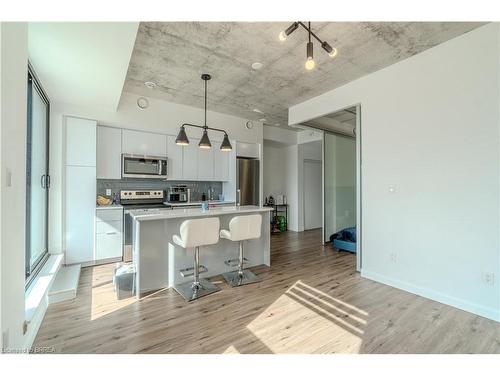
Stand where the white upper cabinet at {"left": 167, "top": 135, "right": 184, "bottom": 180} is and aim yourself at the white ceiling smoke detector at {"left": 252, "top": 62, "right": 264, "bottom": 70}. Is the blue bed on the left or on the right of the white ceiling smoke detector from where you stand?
left

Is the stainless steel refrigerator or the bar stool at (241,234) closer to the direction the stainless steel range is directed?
the bar stool

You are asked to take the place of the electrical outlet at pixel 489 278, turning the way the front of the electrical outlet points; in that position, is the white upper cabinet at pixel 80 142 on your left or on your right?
on your right

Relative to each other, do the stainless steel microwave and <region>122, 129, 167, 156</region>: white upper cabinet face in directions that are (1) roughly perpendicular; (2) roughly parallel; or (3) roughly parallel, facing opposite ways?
roughly parallel

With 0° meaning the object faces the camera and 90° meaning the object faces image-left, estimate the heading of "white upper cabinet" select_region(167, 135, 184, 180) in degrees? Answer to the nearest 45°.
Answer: approximately 0°

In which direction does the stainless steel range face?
toward the camera

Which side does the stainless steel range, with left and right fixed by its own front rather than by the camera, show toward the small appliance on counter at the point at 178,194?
left

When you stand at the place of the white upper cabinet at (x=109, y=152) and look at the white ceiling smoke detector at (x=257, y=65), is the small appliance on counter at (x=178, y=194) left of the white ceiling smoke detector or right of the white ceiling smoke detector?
left

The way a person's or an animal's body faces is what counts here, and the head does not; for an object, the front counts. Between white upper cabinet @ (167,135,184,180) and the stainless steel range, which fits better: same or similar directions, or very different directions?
same or similar directions

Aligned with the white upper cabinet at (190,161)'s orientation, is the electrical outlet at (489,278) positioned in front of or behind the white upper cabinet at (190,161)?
in front

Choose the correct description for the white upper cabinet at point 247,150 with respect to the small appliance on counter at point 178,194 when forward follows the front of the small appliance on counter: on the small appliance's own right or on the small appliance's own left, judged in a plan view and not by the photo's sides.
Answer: on the small appliance's own left

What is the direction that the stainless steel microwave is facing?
toward the camera
